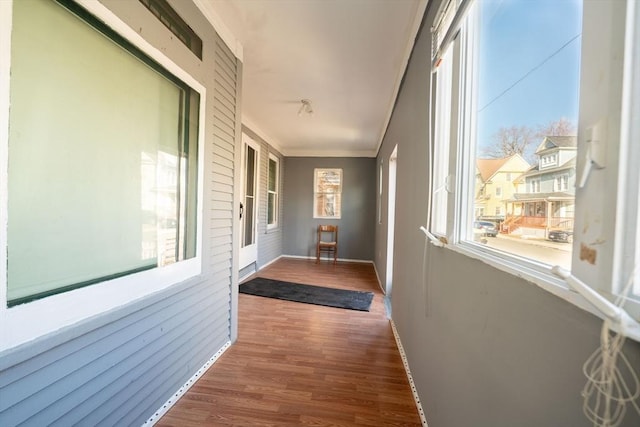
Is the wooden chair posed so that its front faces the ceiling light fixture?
yes

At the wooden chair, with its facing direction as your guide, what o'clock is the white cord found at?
The white cord is roughly at 12 o'clock from the wooden chair.

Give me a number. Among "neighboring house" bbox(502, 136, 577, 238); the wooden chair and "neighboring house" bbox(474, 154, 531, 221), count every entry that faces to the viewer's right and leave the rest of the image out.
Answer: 0

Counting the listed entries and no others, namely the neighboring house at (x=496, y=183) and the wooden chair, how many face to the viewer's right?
0

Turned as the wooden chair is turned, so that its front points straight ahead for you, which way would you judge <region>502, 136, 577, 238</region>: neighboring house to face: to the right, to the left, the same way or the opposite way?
to the right

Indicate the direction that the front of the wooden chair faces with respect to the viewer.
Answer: facing the viewer

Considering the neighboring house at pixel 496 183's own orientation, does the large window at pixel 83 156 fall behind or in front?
in front

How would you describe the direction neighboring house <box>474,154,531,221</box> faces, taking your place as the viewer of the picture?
facing the viewer and to the left of the viewer

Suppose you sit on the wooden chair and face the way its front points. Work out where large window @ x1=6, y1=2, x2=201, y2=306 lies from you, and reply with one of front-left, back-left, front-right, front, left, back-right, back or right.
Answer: front
